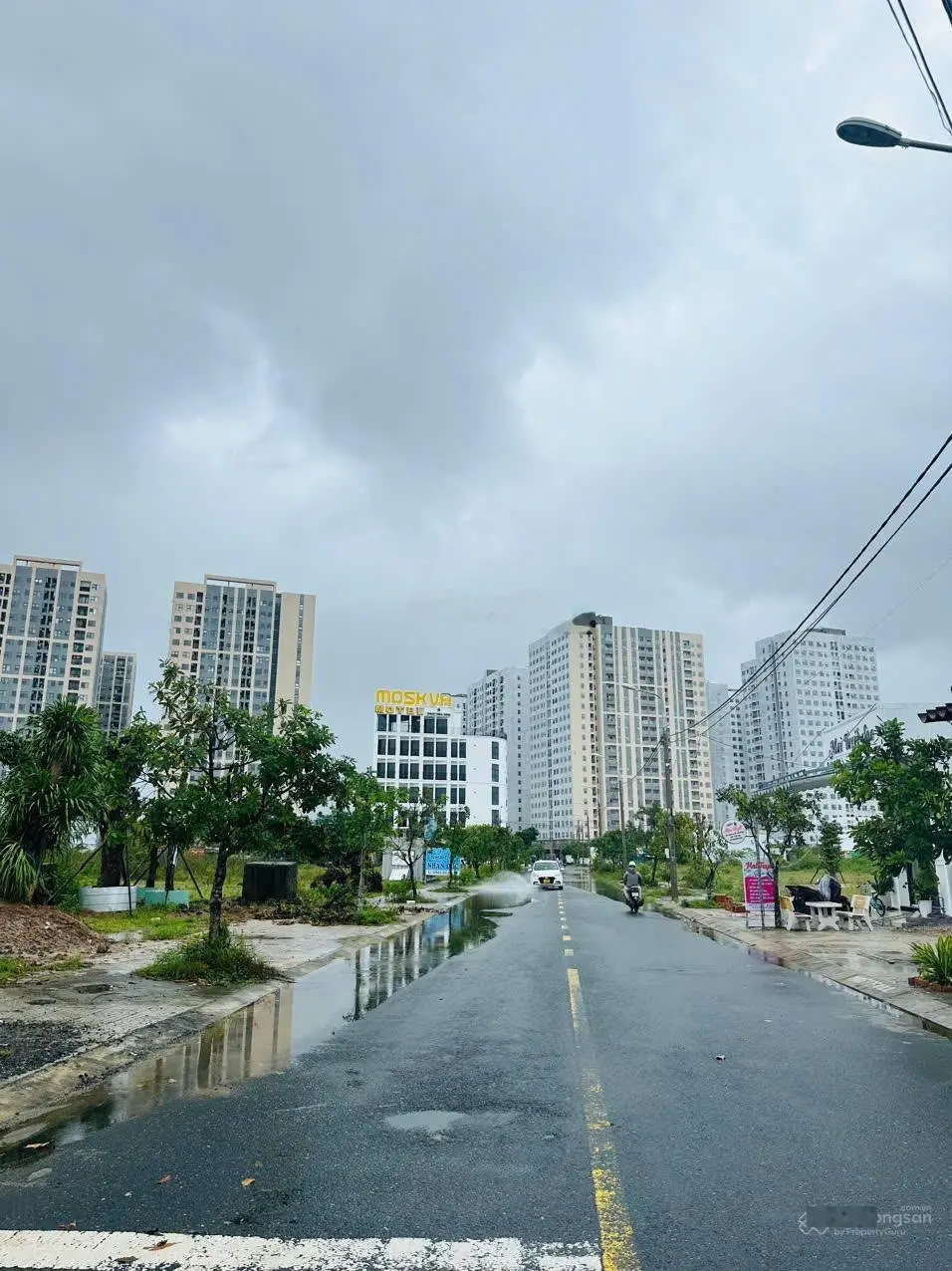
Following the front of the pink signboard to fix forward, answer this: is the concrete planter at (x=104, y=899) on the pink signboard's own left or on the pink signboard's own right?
on the pink signboard's own right

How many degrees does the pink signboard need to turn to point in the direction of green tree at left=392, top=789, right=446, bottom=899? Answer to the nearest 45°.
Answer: approximately 135° to its right

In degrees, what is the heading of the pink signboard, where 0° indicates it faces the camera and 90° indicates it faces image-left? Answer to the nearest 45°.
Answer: approximately 0°

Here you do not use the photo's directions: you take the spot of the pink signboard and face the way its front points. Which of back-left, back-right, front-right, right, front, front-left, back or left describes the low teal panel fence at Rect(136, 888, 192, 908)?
right

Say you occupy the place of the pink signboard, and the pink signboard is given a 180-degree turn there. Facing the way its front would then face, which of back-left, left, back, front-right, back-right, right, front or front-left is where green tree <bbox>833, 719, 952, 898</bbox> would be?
front-right

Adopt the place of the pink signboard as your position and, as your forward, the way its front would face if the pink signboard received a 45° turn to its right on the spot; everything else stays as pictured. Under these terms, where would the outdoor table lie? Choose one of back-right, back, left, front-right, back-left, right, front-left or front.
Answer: left

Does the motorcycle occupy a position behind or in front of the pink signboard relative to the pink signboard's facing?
behind

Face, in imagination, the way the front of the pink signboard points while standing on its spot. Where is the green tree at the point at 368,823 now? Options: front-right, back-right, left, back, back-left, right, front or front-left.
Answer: right

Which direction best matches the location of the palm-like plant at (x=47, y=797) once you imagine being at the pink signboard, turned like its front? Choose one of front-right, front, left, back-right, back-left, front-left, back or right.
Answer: front-right

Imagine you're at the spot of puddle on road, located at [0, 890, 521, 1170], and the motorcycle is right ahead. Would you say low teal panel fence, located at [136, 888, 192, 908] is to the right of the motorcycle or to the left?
left

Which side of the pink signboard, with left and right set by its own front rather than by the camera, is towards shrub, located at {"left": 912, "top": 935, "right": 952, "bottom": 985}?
front

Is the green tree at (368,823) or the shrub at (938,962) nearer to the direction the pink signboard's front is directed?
the shrub
